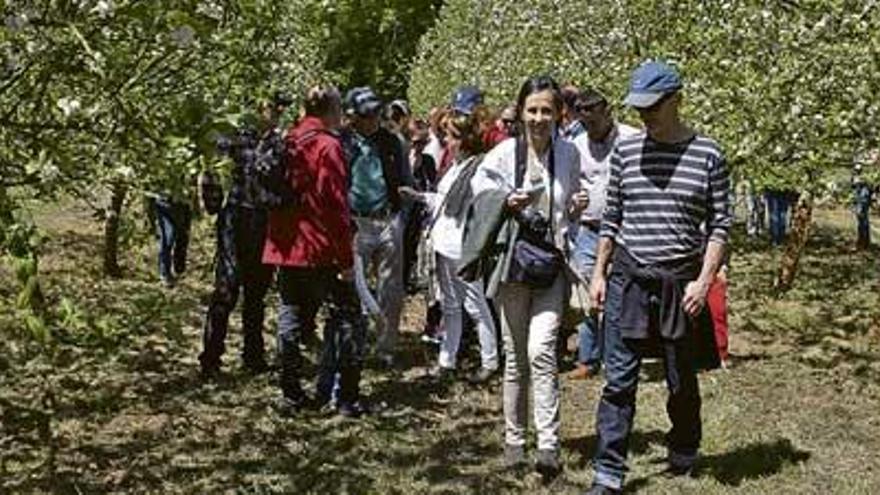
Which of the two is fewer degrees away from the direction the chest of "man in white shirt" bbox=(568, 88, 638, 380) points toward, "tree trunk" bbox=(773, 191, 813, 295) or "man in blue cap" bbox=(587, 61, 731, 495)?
the man in blue cap

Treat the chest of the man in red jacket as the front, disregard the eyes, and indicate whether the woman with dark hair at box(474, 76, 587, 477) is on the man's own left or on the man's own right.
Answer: on the man's own right

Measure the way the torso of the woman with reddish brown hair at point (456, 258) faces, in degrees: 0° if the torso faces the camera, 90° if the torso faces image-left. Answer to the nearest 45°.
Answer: approximately 90°

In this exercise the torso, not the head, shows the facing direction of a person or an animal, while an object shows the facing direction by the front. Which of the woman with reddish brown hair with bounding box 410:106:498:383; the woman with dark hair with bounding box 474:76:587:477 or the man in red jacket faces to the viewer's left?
the woman with reddish brown hair with bounding box 410:106:498:383

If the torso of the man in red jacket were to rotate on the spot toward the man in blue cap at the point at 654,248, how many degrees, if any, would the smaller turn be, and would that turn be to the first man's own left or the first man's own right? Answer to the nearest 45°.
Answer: approximately 90° to the first man's own right

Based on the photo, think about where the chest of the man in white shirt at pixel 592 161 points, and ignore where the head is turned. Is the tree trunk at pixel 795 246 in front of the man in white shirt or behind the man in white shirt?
behind

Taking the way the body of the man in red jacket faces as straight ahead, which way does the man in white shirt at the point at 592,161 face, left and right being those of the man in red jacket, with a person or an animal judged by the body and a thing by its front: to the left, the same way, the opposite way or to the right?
the opposite way

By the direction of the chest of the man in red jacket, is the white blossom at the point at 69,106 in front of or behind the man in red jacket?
behind

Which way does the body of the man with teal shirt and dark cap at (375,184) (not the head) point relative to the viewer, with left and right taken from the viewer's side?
facing the viewer and to the left of the viewer

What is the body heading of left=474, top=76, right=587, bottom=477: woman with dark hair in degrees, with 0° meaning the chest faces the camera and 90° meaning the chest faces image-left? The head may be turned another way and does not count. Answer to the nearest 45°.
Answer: approximately 0°

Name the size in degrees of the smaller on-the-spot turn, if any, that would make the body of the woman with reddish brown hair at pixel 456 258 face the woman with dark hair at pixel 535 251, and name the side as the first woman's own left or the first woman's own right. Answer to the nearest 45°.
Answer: approximately 90° to the first woman's own left

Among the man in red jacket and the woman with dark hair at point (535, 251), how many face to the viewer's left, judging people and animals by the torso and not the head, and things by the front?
0
